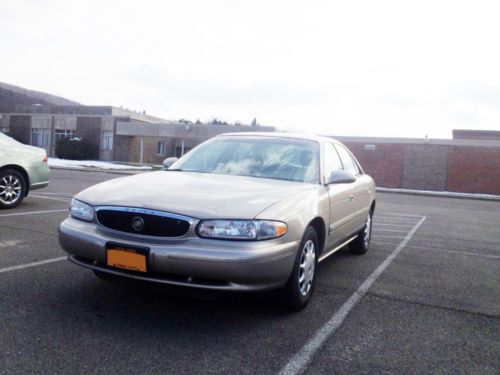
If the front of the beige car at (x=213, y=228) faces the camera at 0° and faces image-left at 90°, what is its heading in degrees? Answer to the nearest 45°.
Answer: approximately 45°

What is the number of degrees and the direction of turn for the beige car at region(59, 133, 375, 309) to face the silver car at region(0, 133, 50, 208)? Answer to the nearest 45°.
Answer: approximately 90° to its right

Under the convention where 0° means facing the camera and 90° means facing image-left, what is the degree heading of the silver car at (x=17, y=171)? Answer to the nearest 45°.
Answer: approximately 90°

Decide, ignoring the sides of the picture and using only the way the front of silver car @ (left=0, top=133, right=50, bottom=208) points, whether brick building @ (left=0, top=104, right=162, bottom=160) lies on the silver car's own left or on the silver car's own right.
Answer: on the silver car's own right

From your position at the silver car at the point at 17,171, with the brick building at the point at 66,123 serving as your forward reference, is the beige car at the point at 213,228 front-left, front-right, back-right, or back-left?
back-right

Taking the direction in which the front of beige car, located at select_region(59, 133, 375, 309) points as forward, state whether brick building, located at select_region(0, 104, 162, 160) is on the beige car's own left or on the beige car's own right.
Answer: on the beige car's own right
